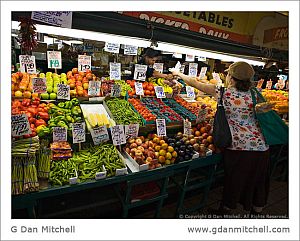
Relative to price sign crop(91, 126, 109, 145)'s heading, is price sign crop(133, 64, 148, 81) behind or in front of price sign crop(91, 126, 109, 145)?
behind

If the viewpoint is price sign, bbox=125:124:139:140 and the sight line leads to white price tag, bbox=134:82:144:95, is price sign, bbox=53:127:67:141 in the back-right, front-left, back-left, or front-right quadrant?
back-left

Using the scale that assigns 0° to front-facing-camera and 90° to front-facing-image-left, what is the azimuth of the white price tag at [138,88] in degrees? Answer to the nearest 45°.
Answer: approximately 0°

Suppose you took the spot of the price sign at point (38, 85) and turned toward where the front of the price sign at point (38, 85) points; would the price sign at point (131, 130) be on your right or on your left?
on your left

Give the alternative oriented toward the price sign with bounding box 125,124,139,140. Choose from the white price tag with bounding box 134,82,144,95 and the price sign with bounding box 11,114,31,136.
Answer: the white price tag

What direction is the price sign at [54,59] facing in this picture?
toward the camera

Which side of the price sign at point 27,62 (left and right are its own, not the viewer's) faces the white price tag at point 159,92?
left

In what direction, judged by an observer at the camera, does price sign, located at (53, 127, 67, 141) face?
facing the viewer

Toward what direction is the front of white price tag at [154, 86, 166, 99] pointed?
toward the camera
